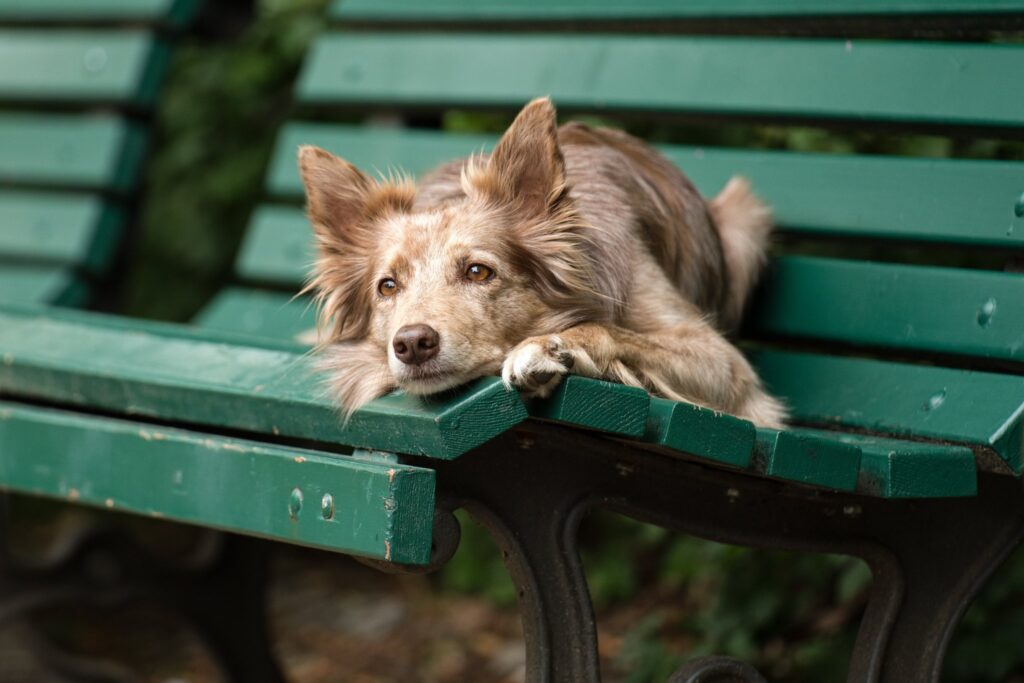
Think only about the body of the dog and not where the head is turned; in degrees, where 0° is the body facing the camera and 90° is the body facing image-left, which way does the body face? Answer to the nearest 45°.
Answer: approximately 45°

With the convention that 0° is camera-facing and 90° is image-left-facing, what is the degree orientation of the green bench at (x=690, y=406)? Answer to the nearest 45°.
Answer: approximately 45°
